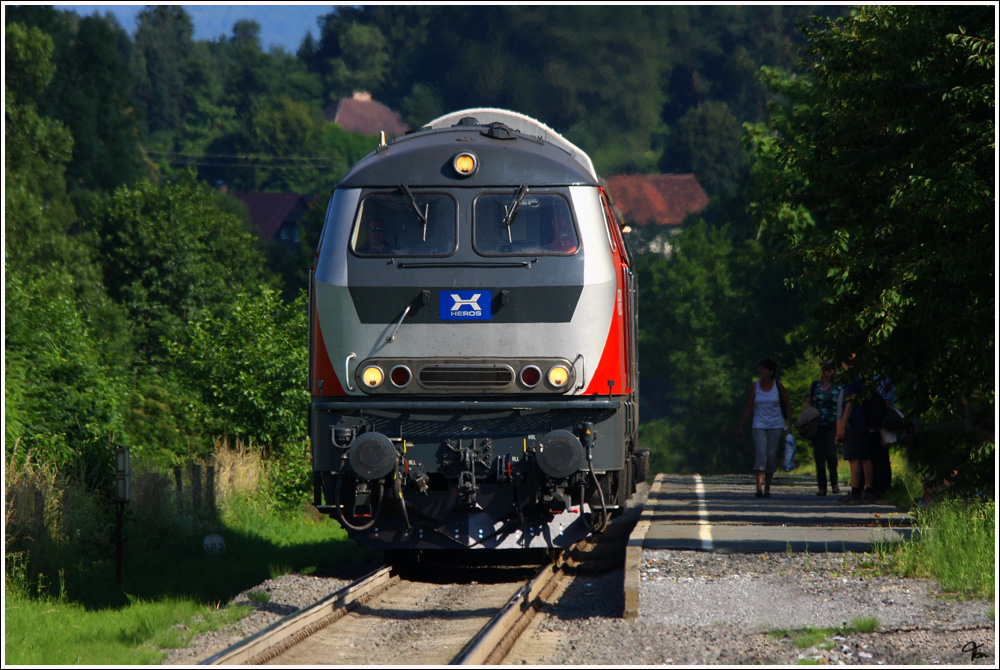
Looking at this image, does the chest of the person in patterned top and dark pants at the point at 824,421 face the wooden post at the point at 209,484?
no

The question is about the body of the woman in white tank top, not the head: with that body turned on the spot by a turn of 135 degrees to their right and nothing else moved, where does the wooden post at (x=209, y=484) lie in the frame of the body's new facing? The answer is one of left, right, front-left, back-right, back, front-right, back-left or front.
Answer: front-left

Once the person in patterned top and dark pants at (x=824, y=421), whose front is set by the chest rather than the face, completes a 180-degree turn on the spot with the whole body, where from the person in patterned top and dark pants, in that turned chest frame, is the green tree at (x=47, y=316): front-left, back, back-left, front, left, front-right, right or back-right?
left

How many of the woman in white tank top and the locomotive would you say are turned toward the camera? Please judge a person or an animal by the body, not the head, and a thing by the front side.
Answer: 2

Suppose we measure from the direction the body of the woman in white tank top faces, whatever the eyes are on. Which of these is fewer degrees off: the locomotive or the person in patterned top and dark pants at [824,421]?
the locomotive

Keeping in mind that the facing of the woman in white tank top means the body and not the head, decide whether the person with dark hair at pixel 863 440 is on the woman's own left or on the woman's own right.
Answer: on the woman's own left

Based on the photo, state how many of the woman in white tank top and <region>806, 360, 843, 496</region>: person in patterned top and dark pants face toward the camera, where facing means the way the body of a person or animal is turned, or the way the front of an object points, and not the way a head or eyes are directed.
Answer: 2

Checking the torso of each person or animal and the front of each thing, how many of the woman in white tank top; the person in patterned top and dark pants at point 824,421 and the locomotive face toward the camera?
3

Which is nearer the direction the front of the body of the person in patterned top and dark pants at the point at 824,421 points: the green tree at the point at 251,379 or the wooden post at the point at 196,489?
the wooden post

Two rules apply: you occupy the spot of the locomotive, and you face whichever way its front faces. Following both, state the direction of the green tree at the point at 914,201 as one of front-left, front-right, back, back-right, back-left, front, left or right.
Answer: left

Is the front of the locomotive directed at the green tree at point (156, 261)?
no

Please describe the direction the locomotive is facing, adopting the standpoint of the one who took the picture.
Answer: facing the viewer

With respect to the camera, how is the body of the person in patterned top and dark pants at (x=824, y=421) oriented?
toward the camera

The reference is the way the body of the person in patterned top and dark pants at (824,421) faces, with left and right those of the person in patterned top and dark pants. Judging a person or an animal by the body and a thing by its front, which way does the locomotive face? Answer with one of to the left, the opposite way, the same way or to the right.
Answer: the same way

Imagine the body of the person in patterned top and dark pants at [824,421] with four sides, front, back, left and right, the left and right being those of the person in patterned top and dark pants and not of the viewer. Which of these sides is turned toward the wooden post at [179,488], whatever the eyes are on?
right

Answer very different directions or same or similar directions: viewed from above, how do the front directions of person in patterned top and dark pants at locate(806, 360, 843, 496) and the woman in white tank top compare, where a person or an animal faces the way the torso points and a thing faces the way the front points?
same or similar directions
